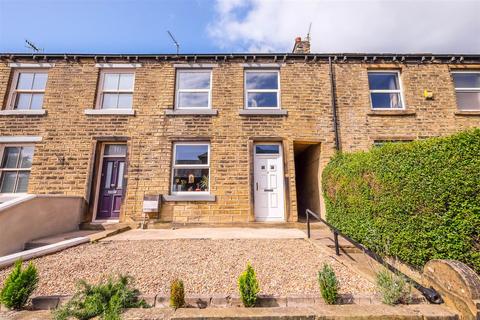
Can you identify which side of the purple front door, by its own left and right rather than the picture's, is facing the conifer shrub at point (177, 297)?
front

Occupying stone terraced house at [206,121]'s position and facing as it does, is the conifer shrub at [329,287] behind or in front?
in front

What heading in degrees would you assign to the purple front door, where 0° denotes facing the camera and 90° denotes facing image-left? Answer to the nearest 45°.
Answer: approximately 0°

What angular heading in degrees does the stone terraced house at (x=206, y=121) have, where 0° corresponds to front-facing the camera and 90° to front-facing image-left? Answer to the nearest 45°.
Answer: approximately 0°

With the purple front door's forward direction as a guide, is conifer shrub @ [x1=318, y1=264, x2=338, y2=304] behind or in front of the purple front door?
in front
